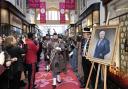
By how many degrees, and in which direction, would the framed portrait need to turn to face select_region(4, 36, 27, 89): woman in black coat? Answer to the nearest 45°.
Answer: approximately 45° to its right

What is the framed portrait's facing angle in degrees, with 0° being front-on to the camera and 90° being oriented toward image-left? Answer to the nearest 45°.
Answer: approximately 45°

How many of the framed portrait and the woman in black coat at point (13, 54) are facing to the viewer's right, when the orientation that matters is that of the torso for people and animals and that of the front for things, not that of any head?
1

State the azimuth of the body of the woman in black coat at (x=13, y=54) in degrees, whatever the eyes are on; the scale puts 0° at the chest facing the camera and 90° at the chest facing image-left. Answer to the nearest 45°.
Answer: approximately 270°

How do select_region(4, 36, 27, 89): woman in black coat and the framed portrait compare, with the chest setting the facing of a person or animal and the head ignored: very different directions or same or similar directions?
very different directions

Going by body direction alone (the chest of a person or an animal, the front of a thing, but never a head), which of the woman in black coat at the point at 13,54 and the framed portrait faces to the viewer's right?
the woman in black coat

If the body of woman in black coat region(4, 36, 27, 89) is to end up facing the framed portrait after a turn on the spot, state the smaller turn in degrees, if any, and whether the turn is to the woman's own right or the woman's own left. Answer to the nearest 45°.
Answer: approximately 45° to the woman's own right
